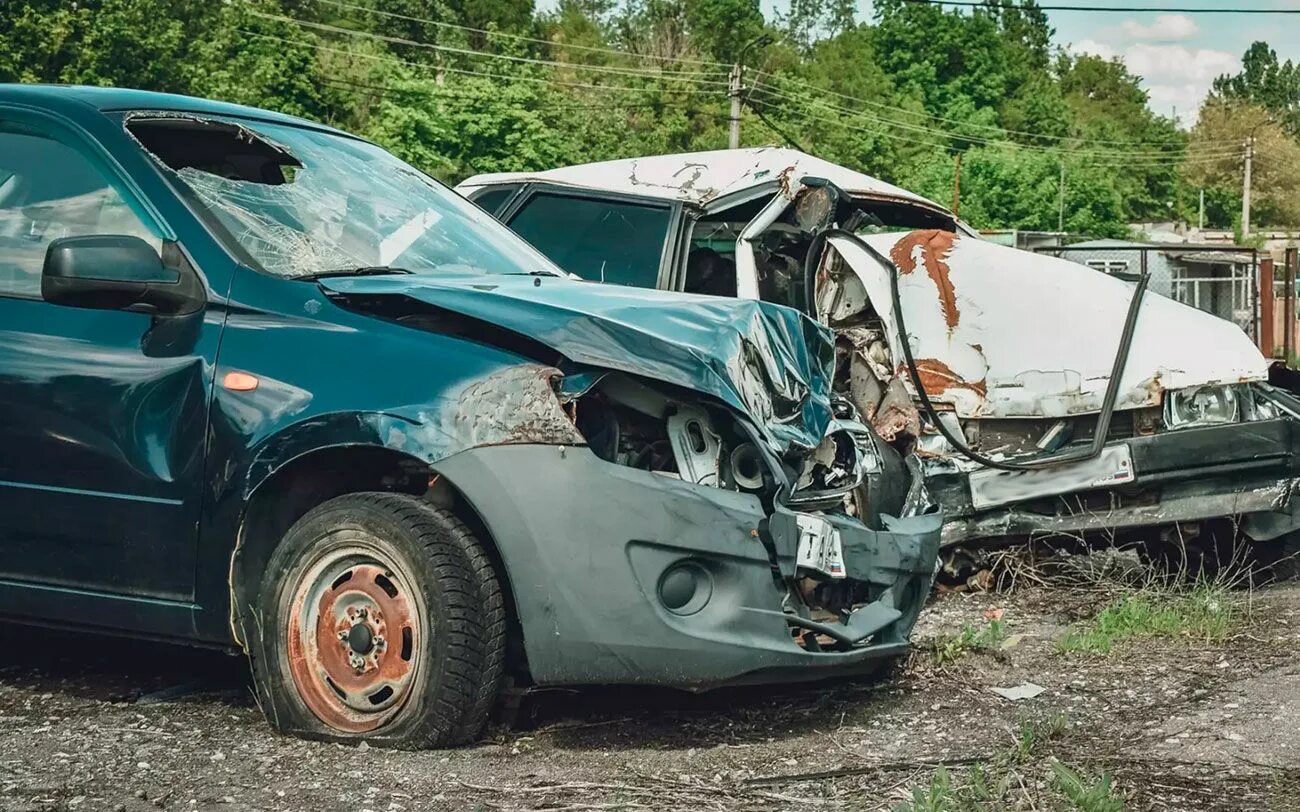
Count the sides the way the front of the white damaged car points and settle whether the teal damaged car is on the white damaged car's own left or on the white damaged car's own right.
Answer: on the white damaged car's own right

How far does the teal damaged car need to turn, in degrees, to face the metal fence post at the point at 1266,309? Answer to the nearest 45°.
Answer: approximately 90° to its left

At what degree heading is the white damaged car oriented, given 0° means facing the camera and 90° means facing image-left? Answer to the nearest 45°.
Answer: approximately 315°

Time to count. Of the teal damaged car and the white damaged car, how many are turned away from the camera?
0

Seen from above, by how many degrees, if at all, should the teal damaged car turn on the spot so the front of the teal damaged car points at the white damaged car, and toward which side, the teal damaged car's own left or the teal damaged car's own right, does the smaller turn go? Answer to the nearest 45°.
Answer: approximately 90° to the teal damaged car's own left

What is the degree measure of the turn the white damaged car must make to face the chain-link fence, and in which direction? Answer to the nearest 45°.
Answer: approximately 135° to its left

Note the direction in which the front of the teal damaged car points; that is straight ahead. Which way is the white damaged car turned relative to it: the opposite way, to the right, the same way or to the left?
the same way

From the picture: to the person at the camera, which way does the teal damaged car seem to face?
facing the viewer and to the right of the viewer

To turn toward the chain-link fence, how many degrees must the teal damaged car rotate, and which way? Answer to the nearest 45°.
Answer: approximately 90° to its left
